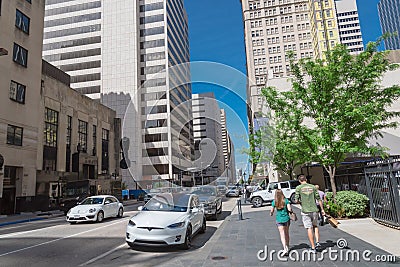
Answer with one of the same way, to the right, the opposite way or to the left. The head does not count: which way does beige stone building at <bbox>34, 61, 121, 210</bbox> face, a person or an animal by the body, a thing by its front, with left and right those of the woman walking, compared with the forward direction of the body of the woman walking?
to the right

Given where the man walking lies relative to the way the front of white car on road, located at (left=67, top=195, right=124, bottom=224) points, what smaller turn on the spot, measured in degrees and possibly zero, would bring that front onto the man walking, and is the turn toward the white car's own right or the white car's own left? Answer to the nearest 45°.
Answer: approximately 90° to the white car's own left

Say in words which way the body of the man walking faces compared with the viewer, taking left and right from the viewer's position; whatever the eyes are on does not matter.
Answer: facing away from the viewer

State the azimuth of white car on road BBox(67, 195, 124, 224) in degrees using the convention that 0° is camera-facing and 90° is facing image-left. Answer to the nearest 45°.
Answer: approximately 45°

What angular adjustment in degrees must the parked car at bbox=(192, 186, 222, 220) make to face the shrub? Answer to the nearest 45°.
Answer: approximately 90° to its left

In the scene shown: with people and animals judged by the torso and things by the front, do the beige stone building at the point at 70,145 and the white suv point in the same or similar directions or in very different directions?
very different directions

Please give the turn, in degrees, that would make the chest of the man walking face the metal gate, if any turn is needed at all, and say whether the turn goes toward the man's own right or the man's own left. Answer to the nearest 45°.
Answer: approximately 45° to the man's own right

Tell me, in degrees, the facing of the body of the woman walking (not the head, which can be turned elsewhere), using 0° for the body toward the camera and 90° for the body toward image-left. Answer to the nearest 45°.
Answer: approximately 180°
